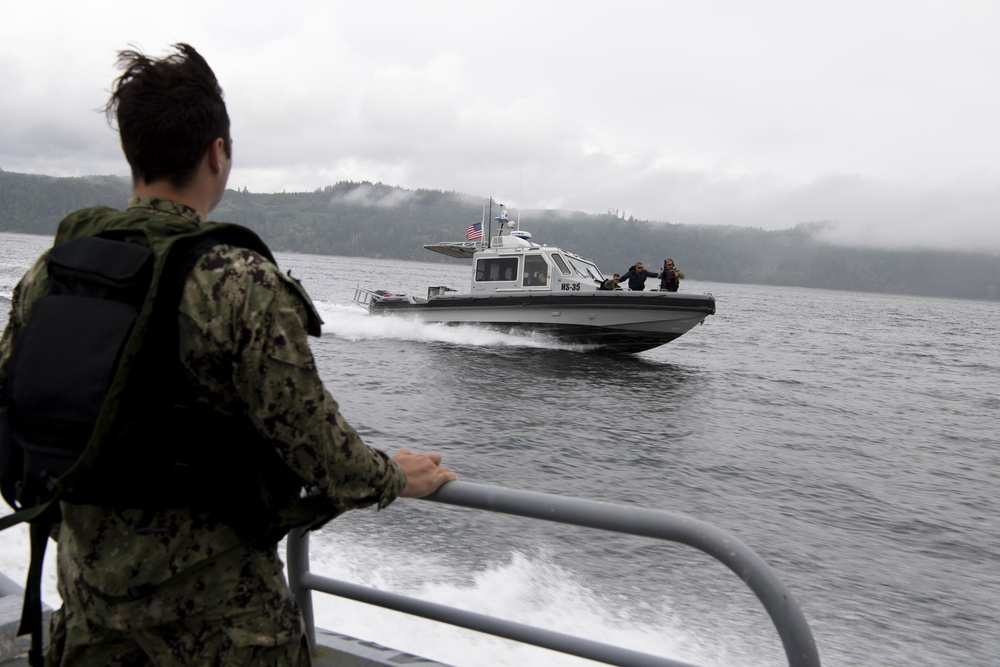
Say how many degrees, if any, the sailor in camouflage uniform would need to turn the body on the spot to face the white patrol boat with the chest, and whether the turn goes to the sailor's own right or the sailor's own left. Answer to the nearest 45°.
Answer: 0° — they already face it

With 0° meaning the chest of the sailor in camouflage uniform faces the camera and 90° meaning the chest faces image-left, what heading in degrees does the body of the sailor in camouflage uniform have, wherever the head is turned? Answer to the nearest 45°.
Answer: approximately 225°

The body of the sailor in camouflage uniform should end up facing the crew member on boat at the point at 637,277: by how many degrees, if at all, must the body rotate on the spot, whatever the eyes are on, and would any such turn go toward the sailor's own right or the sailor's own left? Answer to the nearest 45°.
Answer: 0° — they already face them
